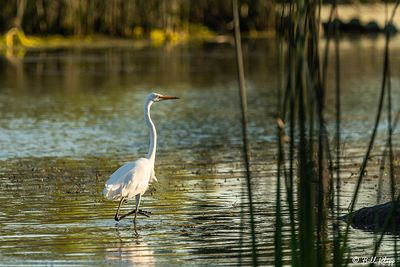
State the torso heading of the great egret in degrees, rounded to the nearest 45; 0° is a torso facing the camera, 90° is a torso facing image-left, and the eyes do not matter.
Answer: approximately 270°
